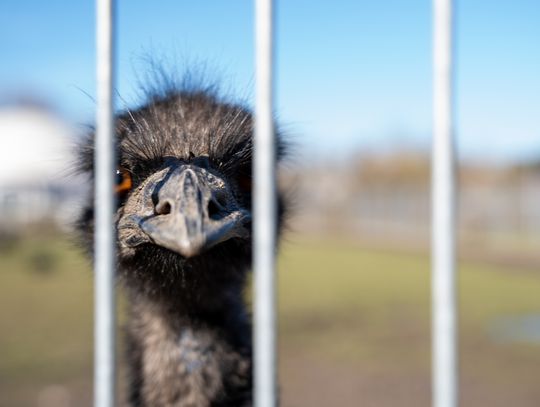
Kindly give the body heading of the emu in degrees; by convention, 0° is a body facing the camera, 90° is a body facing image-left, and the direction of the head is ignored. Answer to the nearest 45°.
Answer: approximately 0°

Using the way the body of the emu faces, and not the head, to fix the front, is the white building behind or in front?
behind
